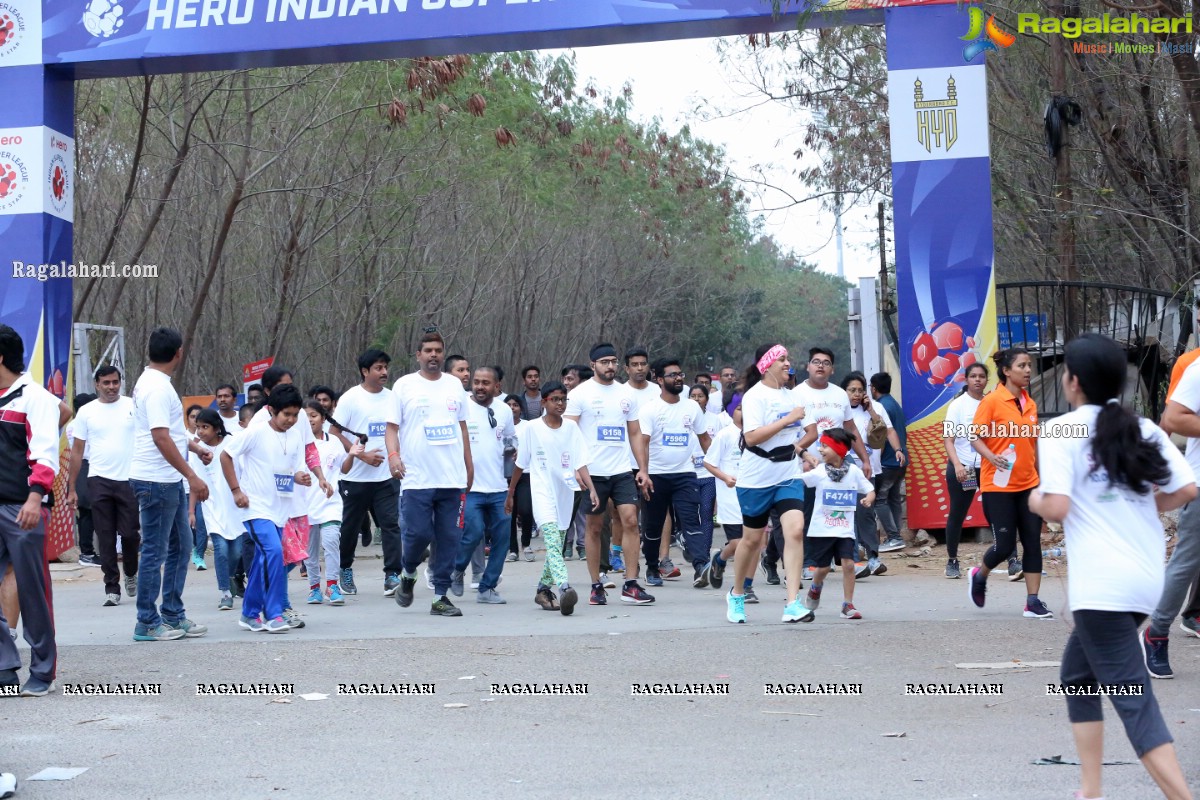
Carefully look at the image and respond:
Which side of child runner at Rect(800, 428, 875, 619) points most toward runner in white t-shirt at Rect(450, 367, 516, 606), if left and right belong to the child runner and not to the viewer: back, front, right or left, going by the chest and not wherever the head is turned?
right

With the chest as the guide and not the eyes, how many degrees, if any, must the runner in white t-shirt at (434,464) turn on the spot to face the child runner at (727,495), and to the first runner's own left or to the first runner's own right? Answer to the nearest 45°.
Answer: approximately 135° to the first runner's own left

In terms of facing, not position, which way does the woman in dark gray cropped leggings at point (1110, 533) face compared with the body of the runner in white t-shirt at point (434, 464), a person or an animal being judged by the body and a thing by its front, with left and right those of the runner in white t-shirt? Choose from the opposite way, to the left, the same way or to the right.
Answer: the opposite way

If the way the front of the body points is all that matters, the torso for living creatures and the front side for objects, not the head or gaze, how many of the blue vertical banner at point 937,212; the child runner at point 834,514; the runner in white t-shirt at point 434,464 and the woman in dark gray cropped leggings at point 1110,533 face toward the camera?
3

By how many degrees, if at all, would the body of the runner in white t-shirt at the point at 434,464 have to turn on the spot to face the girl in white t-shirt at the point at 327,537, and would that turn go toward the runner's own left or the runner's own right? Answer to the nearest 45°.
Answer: approximately 135° to the runner's own right
